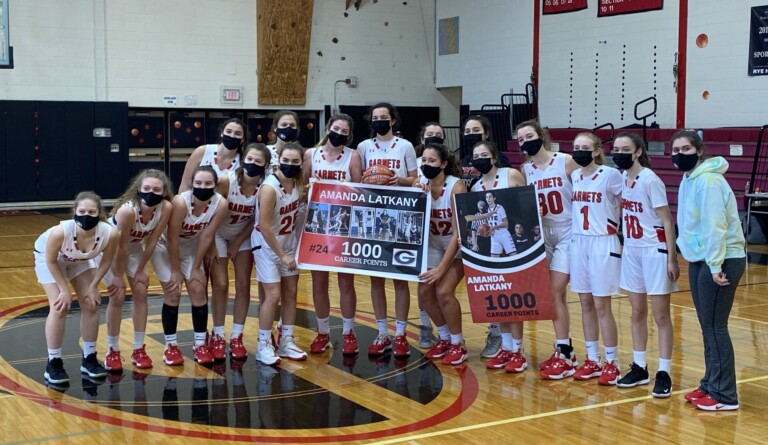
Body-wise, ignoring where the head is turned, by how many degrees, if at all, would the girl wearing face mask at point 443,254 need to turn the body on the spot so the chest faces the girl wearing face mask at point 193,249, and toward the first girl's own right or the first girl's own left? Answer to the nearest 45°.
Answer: approximately 45° to the first girl's own right

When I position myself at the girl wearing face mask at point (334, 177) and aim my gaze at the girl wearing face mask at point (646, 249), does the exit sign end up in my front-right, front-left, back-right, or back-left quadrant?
back-left

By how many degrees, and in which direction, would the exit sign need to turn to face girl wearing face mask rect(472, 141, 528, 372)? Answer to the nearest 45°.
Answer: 0° — it already faces them

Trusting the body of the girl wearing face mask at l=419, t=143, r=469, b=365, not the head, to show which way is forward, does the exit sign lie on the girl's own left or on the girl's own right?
on the girl's own right

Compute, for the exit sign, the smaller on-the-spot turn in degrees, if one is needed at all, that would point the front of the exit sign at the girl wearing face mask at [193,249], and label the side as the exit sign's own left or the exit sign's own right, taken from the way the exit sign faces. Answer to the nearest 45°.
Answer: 0° — it already faces them

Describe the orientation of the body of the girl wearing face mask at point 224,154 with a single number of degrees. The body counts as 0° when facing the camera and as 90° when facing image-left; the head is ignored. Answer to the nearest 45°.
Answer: approximately 0°
